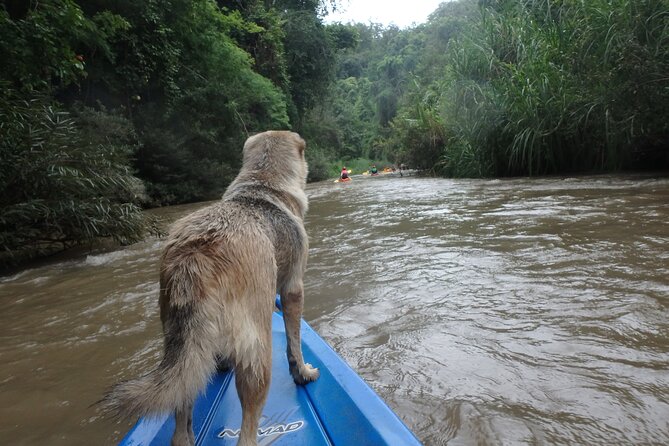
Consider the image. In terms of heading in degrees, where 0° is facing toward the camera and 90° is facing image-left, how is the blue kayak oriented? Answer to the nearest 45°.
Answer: approximately 180°
